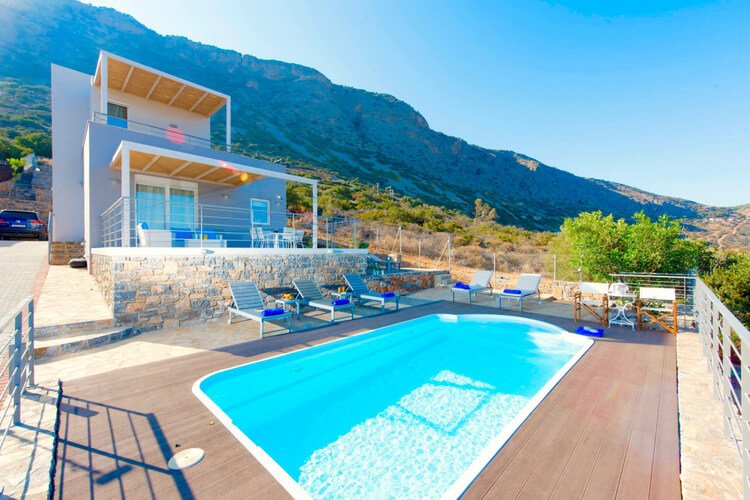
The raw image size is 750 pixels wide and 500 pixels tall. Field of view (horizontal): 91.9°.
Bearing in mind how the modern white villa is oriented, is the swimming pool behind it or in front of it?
in front

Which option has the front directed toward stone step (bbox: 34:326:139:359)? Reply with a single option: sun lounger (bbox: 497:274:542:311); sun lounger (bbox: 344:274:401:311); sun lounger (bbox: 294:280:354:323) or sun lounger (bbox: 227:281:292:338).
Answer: sun lounger (bbox: 497:274:542:311)

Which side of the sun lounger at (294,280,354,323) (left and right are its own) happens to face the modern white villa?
back

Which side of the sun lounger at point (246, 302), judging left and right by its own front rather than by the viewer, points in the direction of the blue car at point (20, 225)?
back

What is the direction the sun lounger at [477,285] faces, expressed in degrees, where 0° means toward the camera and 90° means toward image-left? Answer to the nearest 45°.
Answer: approximately 45°

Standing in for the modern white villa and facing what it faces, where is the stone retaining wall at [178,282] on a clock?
The stone retaining wall is roughly at 1 o'clock from the modern white villa.

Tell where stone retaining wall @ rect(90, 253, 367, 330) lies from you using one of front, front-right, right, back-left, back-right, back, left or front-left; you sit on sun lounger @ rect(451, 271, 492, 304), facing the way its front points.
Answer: front

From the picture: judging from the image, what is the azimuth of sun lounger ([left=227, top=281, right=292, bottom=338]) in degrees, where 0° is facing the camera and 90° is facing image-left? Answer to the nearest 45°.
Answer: approximately 315°

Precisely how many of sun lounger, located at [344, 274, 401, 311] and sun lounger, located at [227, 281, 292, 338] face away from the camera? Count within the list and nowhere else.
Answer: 0

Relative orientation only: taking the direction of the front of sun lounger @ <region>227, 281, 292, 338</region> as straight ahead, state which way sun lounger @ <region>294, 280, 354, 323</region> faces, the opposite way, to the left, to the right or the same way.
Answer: the same way

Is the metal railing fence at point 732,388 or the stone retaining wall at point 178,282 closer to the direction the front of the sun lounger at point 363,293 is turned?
the metal railing fence

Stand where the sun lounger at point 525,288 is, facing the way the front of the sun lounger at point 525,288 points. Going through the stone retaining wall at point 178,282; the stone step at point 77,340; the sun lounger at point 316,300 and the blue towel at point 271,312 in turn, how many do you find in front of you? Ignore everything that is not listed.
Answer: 4

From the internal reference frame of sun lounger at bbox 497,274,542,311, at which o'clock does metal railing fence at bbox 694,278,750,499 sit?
The metal railing fence is roughly at 10 o'clock from the sun lounger.

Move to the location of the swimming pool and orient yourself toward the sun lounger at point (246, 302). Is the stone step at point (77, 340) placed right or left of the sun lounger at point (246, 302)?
left

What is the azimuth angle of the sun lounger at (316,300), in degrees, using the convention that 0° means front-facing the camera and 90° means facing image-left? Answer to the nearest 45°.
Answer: approximately 315°

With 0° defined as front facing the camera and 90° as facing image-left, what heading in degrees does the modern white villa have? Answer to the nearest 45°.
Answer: approximately 315°

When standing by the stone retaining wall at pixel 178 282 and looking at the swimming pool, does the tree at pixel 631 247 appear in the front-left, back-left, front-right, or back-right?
front-left

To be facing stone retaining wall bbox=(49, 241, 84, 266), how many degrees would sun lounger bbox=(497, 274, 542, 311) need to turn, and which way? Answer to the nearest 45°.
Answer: approximately 45° to its right

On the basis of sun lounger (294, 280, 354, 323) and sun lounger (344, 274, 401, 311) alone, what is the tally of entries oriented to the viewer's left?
0
